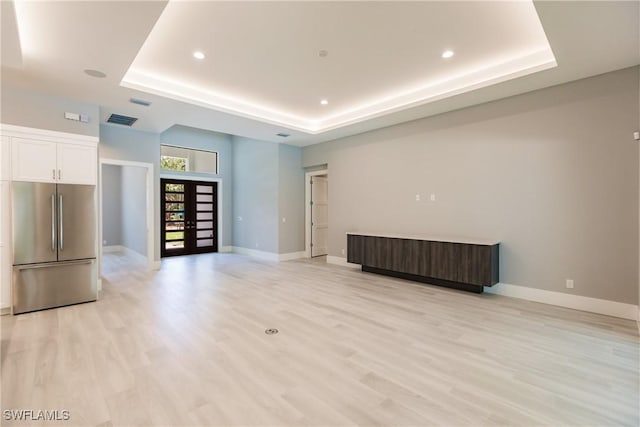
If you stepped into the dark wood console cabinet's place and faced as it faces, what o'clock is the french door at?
The french door is roughly at 2 o'clock from the dark wood console cabinet.

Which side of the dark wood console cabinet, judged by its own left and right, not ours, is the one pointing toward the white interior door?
right

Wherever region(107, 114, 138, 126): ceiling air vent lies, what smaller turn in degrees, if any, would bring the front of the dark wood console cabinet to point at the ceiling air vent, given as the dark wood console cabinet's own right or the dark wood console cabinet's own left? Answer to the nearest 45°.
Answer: approximately 45° to the dark wood console cabinet's own right

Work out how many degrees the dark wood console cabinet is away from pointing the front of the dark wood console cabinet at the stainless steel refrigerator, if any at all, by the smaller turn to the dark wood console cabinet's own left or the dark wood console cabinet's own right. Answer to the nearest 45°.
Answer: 0° — it already faces it

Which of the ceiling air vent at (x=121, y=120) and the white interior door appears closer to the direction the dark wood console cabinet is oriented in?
the ceiling air vent

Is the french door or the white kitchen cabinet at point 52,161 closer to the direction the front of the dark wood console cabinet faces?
the white kitchen cabinet

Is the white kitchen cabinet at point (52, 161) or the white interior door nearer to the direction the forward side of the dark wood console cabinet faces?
the white kitchen cabinet

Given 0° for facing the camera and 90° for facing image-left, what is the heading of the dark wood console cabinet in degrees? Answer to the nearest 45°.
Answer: approximately 45°
